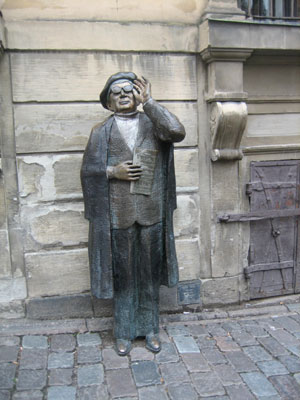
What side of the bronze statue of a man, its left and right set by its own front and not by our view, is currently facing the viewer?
front

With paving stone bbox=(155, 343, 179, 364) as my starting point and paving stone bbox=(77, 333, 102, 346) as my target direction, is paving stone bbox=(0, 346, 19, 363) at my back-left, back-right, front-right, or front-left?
front-left

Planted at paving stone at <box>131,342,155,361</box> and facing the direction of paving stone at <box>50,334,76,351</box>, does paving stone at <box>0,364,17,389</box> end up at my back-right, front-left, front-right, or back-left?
front-left

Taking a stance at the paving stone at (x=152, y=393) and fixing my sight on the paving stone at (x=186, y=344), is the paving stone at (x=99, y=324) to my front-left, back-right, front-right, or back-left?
front-left
